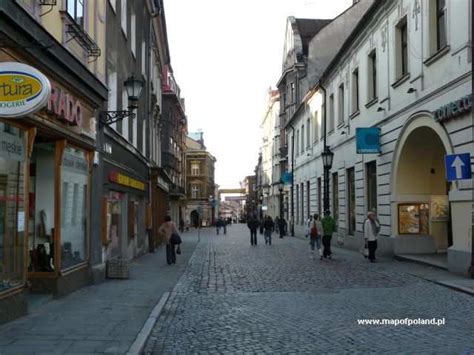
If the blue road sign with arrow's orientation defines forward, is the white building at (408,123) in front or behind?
behind

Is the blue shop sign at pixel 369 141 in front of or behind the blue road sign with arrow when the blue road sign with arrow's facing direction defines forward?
behind

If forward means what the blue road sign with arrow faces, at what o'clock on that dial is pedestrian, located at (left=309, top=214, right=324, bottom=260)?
The pedestrian is roughly at 5 o'clock from the blue road sign with arrow.

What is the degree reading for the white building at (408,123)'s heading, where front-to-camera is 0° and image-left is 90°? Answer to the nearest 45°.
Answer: approximately 45°

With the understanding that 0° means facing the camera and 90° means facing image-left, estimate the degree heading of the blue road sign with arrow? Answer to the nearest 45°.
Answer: approximately 0°
